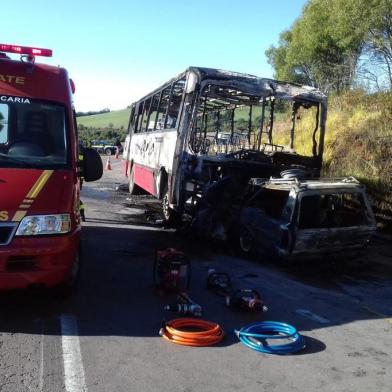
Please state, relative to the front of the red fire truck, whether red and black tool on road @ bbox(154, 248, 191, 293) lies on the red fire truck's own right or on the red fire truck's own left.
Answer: on the red fire truck's own left

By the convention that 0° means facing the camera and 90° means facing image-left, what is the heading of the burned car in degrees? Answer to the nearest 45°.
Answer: approximately 135°

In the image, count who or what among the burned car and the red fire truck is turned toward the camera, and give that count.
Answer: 1

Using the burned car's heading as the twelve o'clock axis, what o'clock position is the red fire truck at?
The red fire truck is roughly at 9 o'clock from the burned car.

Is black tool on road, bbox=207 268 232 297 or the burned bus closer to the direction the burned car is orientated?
the burned bus

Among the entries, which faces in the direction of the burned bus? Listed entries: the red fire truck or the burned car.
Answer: the burned car

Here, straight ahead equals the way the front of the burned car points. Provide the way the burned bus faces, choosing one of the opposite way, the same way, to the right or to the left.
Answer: the opposite way

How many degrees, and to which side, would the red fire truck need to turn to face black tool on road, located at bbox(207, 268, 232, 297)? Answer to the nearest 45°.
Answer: approximately 90° to its left

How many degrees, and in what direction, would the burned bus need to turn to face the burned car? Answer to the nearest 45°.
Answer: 0° — it already faces it
